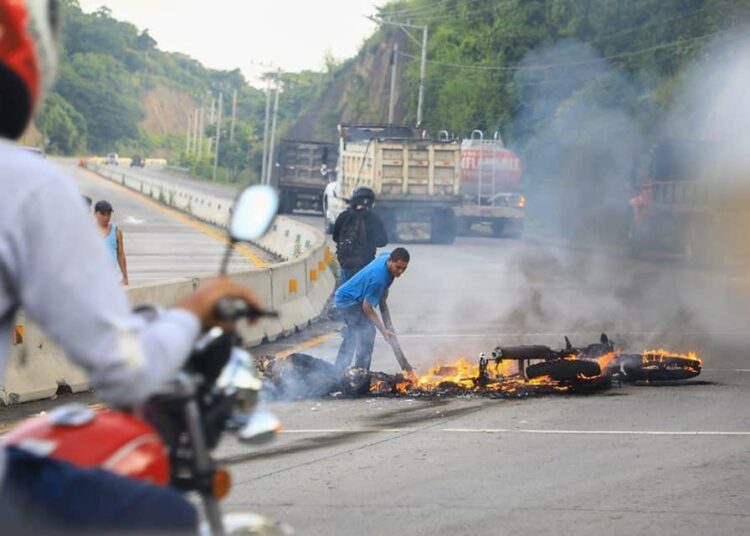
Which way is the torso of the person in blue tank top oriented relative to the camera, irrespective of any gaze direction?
toward the camera

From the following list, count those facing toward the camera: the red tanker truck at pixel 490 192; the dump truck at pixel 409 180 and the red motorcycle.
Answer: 0

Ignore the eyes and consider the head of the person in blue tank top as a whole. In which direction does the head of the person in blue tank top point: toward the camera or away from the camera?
toward the camera

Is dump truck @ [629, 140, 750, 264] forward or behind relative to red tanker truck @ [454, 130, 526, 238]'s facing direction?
behind

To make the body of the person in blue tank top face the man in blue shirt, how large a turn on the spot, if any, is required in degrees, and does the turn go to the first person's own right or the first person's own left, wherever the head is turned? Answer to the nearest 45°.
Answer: approximately 45° to the first person's own left

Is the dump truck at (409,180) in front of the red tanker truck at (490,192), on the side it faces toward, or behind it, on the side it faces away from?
behind

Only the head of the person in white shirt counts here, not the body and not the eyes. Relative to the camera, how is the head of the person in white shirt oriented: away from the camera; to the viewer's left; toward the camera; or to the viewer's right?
away from the camera

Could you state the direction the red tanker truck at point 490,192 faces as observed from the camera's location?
facing away from the viewer

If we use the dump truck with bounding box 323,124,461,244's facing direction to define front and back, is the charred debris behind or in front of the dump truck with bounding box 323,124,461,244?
behind

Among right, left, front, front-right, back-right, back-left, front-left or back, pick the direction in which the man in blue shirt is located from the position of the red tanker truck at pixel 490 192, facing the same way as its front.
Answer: back

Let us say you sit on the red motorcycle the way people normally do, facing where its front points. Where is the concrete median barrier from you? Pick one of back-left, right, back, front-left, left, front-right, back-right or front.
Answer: left

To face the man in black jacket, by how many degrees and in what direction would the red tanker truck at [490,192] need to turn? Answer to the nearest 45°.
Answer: approximately 180°

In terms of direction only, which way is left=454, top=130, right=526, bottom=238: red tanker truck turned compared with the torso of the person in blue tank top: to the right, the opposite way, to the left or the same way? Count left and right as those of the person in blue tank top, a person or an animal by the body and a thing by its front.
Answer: the opposite way

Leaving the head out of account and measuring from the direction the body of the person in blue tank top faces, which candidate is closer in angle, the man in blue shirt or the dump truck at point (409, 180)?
the man in blue shirt
